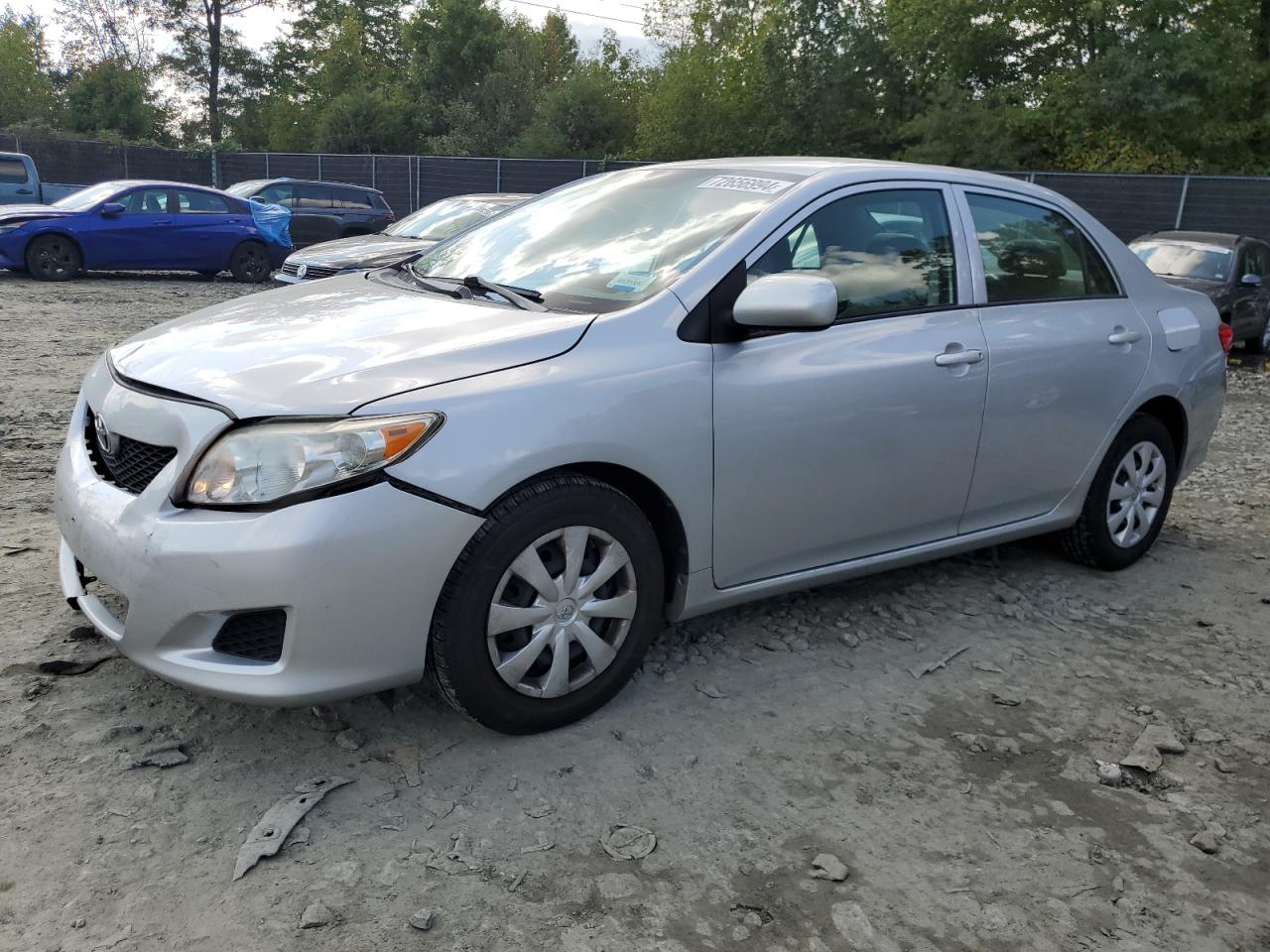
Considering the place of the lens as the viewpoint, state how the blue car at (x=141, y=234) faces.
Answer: facing to the left of the viewer

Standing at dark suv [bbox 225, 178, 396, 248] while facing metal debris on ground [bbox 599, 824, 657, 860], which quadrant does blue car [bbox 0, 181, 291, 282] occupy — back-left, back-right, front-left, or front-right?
front-right

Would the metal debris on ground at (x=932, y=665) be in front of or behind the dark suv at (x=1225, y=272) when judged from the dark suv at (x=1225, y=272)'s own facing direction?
in front

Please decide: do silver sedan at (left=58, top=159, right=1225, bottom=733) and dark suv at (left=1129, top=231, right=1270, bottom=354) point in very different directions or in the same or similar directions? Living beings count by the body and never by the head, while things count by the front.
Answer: same or similar directions

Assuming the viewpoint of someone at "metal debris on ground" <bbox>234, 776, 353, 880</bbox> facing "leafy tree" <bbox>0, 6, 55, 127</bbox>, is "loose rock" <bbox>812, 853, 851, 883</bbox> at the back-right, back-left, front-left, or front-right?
back-right

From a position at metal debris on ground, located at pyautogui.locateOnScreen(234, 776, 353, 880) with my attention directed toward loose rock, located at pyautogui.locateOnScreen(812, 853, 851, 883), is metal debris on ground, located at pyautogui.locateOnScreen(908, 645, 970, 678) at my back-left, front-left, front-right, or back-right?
front-left

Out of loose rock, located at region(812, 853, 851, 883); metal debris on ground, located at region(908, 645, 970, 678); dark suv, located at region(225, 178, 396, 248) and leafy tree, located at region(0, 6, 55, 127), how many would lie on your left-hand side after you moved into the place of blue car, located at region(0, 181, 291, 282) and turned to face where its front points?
2

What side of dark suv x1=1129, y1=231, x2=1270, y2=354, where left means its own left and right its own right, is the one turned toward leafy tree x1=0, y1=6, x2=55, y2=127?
right

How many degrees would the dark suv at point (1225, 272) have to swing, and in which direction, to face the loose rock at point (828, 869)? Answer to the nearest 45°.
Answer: approximately 45° to its left

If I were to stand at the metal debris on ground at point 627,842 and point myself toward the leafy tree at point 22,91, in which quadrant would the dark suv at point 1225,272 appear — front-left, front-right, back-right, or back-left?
front-right

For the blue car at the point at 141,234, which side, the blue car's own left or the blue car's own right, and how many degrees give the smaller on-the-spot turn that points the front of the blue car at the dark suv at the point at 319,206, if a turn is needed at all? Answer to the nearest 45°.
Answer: approximately 135° to the blue car's own right

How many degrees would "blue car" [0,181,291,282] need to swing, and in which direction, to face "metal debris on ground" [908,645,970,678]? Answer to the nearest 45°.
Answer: approximately 90° to its left

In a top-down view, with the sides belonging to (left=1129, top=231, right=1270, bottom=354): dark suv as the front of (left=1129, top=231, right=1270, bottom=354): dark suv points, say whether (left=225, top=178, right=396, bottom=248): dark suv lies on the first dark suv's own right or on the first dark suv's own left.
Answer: on the first dark suv's own right

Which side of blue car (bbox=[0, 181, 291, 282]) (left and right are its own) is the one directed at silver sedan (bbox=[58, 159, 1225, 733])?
left

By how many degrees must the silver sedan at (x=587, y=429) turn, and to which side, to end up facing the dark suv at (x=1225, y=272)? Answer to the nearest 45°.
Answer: approximately 180°

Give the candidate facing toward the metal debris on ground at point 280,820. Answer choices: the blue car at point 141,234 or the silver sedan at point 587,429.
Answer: the silver sedan

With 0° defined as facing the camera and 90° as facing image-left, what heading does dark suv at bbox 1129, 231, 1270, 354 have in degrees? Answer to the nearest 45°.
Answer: approximately 45°

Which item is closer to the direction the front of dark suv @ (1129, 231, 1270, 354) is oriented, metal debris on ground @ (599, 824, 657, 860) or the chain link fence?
the metal debris on ground

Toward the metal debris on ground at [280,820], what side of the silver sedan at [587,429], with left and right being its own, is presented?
front
